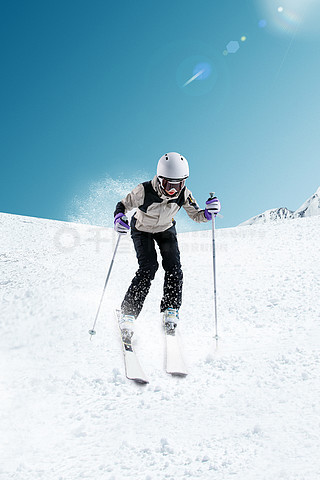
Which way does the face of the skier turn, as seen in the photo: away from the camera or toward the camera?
toward the camera

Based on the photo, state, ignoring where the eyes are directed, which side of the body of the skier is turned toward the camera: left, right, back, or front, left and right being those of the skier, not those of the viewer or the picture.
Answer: front
